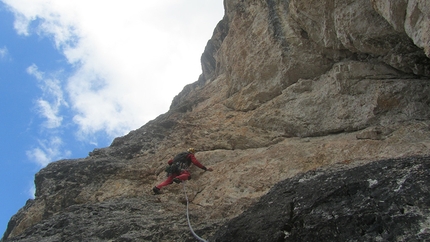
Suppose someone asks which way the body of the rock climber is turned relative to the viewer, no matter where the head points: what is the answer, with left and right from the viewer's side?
facing away from the viewer and to the right of the viewer
